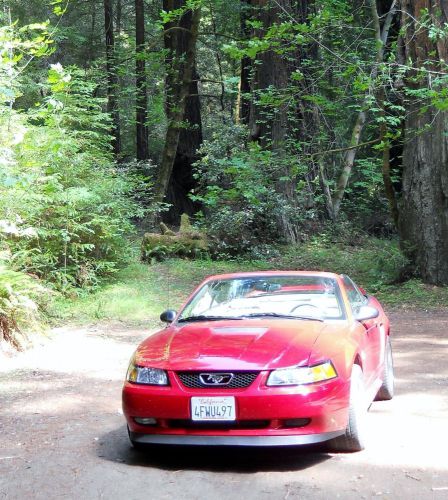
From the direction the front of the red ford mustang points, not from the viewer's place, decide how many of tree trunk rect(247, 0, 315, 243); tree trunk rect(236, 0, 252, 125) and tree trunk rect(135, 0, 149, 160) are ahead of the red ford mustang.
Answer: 0

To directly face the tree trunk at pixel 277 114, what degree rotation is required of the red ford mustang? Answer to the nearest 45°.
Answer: approximately 135° to its right

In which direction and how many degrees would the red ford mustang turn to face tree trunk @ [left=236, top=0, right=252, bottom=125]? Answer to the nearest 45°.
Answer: approximately 135° to its right

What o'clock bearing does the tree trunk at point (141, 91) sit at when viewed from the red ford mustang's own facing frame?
The tree trunk is roughly at 4 o'clock from the red ford mustang.

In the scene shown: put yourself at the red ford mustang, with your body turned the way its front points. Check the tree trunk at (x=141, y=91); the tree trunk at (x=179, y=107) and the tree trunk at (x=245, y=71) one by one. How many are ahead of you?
0

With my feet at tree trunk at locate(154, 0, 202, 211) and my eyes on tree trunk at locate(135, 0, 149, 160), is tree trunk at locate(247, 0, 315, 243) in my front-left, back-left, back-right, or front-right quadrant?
back-right

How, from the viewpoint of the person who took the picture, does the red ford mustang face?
facing the viewer and to the left of the viewer
